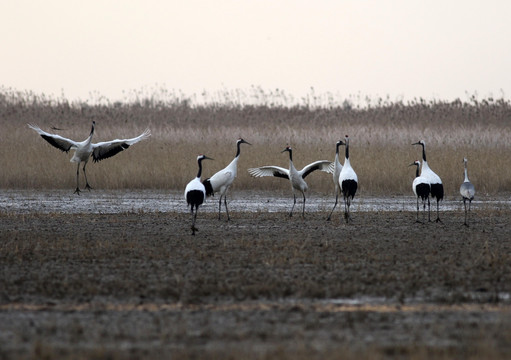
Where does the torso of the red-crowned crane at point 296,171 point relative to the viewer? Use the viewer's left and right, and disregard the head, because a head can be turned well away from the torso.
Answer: facing the viewer and to the left of the viewer
